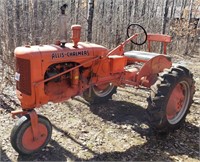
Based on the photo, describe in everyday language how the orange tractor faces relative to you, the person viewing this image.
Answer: facing the viewer and to the left of the viewer
